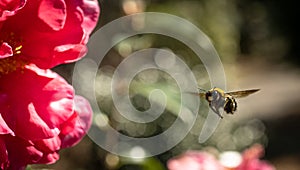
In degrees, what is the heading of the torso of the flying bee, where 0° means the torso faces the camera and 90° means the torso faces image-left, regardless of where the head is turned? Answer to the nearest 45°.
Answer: approximately 45°

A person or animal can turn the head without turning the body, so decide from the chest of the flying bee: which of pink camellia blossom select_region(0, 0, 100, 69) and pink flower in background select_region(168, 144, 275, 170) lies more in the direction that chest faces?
the pink camellia blossom

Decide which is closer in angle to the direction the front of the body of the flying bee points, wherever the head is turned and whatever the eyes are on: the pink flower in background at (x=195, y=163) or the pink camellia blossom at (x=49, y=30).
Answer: the pink camellia blossom

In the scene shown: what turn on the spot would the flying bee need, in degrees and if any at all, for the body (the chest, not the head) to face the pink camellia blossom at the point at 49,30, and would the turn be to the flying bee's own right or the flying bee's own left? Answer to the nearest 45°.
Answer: approximately 45° to the flying bee's own right
